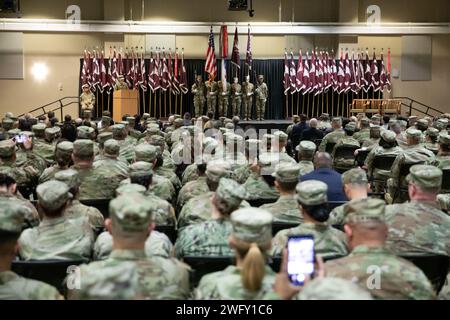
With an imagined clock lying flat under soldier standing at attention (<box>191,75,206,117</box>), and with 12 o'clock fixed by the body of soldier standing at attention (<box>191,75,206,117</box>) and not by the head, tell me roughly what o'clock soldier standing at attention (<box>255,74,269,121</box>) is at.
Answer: soldier standing at attention (<box>255,74,269,121</box>) is roughly at 9 o'clock from soldier standing at attention (<box>191,75,206,117</box>).

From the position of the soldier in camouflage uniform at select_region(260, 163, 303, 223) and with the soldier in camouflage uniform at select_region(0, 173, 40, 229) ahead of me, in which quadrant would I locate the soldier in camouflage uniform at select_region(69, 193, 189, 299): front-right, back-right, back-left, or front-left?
front-left

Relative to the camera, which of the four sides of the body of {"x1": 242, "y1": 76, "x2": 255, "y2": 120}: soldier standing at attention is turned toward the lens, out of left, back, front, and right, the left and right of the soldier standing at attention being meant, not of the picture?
front

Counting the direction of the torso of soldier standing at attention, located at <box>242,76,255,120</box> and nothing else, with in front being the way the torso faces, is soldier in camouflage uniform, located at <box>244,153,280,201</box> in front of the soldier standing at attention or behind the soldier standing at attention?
in front

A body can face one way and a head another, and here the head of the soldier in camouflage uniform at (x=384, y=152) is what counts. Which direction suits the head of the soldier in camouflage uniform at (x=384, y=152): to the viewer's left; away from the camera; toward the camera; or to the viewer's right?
away from the camera

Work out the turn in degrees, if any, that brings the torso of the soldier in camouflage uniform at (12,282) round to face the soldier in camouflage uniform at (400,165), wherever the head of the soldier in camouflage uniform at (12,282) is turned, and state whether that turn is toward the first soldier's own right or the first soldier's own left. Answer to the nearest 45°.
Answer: approximately 45° to the first soldier's own right

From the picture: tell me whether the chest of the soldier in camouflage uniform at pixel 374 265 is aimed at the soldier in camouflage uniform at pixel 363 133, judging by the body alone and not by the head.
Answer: yes

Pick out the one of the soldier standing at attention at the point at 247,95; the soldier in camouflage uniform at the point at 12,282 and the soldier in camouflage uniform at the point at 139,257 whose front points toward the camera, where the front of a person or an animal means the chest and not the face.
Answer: the soldier standing at attention

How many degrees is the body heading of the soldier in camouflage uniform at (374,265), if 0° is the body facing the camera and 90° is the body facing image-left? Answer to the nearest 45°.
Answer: approximately 180°

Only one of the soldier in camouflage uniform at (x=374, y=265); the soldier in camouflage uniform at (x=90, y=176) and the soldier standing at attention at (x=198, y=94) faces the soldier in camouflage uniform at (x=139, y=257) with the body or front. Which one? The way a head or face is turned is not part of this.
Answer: the soldier standing at attention

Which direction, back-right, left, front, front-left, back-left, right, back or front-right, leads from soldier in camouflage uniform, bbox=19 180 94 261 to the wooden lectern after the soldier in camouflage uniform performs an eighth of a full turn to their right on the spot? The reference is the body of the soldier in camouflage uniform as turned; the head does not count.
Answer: front-left

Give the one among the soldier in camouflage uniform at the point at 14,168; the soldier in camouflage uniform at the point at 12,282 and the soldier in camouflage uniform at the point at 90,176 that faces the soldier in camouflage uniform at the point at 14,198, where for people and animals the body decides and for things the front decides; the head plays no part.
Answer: the soldier in camouflage uniform at the point at 12,282

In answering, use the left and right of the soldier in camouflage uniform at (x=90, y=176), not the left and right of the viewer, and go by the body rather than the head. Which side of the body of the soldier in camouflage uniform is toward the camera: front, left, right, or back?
back

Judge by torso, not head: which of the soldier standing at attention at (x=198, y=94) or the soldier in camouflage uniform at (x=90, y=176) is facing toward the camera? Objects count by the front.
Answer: the soldier standing at attention

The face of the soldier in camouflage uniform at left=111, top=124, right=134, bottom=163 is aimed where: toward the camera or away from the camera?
away from the camera

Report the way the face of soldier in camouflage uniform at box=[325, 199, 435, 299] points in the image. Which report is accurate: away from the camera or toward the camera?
away from the camera

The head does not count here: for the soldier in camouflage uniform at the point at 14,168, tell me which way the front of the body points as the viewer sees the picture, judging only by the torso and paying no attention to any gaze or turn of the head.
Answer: away from the camera

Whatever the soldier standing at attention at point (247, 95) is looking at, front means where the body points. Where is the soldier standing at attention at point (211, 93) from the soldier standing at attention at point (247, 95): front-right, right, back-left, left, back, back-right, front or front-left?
right

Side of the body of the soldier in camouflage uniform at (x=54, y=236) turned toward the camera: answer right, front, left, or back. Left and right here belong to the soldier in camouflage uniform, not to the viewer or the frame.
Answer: back

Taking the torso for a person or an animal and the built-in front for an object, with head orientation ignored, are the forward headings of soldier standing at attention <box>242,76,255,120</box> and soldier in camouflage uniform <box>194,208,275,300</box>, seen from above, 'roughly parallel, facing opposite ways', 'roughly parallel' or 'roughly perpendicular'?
roughly parallel, facing opposite ways

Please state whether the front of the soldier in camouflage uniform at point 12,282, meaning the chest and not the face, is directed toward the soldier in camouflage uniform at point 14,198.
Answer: yes

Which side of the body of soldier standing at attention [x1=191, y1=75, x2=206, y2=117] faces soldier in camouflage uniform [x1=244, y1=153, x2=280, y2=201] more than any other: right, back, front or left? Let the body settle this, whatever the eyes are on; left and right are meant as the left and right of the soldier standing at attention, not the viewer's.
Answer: front

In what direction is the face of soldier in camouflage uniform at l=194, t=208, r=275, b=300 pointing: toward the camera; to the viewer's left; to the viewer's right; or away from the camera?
away from the camera

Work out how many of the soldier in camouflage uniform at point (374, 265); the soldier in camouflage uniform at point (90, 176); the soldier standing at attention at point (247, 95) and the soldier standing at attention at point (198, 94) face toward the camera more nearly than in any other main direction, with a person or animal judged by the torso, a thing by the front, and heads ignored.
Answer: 2
